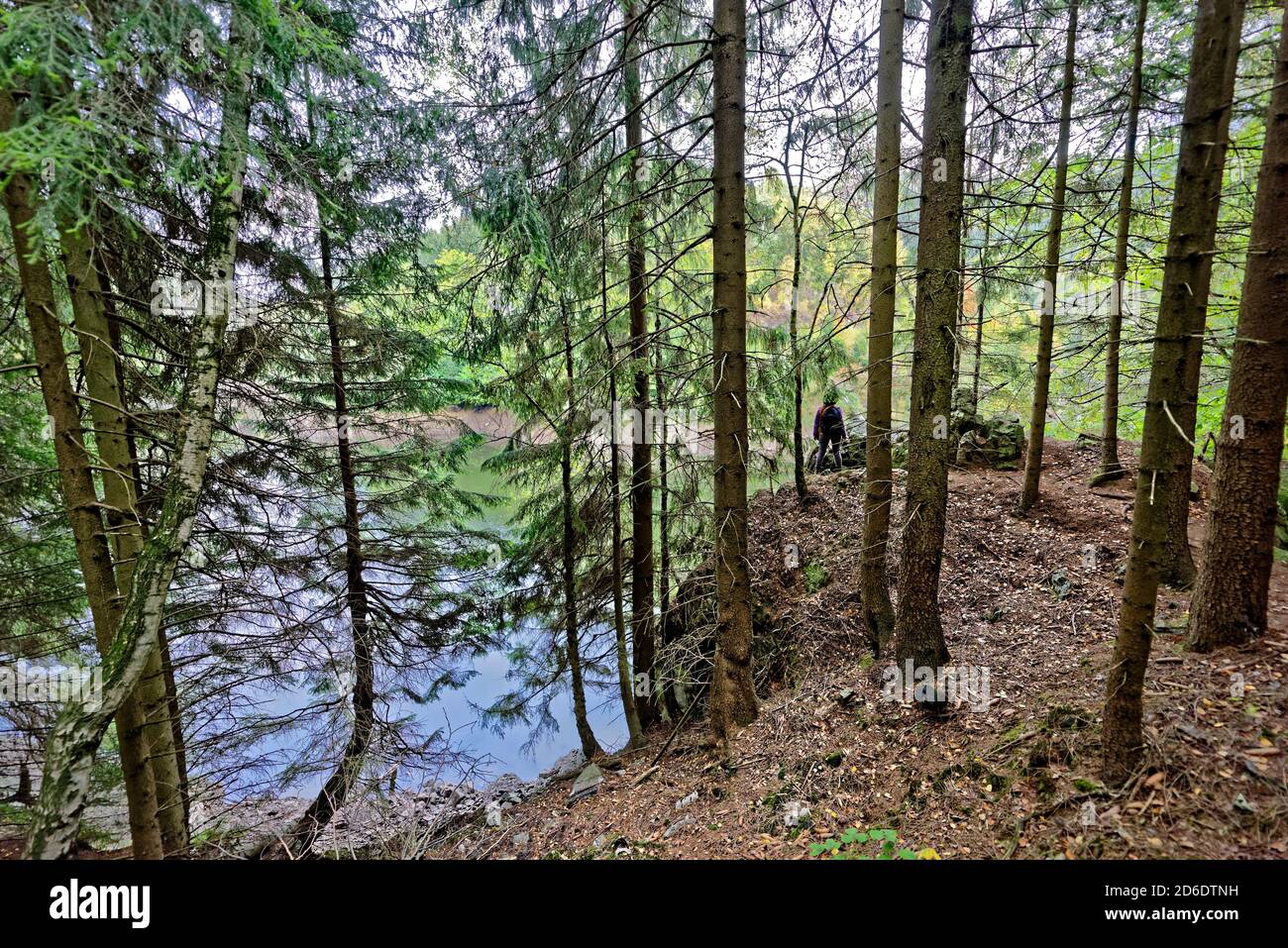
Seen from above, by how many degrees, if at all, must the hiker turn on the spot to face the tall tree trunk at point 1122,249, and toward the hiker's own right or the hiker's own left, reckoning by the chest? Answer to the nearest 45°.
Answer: approximately 135° to the hiker's own right

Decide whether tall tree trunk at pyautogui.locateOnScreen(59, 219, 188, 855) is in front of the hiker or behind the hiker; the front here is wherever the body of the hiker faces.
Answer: behind

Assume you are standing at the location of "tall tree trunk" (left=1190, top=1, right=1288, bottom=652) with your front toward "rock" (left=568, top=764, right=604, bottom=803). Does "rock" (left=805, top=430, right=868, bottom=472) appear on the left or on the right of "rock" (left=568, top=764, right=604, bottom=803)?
right

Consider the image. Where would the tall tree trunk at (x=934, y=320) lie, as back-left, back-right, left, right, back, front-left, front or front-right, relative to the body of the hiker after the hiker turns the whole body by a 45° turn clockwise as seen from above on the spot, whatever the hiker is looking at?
back-right

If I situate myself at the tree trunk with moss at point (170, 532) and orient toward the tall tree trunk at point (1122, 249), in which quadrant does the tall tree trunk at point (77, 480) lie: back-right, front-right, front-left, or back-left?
back-left

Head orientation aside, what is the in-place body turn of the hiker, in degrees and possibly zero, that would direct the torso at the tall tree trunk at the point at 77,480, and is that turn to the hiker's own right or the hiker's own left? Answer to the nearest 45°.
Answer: approximately 135° to the hiker's own left

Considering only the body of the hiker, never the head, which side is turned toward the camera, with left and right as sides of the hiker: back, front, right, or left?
back

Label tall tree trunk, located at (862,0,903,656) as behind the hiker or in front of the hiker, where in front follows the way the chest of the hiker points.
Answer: behind

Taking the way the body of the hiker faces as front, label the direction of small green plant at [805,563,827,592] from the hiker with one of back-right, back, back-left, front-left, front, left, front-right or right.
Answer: back

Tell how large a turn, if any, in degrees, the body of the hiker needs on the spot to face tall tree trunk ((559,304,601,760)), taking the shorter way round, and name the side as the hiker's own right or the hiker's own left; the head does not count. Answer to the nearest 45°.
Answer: approximately 135° to the hiker's own left

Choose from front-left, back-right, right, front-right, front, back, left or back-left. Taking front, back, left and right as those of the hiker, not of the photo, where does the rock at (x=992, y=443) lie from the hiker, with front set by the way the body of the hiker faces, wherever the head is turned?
right

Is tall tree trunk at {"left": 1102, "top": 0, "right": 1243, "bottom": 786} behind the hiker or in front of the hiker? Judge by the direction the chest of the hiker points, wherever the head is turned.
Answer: behind

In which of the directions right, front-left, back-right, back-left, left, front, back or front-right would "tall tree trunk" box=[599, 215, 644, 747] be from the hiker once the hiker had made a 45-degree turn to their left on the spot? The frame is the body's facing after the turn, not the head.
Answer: left

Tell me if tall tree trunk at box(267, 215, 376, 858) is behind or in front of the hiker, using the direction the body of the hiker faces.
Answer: behind

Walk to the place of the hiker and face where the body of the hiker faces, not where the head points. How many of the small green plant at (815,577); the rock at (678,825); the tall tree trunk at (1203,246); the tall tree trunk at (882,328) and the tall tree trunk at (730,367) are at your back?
5
